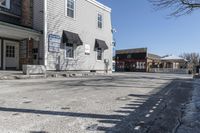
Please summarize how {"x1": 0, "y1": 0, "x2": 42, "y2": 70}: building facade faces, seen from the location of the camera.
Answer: facing the viewer and to the right of the viewer

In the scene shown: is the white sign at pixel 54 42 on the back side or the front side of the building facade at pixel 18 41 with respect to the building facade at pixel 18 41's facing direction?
on the front side
